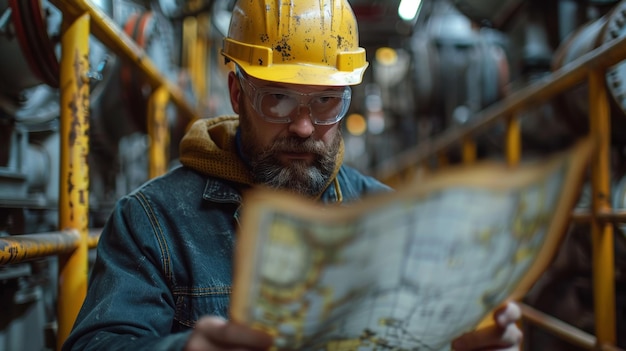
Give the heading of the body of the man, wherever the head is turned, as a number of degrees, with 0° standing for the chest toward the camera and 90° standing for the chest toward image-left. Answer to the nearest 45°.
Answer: approximately 315°

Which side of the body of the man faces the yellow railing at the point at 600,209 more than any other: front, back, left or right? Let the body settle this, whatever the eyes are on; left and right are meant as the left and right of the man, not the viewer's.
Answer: left

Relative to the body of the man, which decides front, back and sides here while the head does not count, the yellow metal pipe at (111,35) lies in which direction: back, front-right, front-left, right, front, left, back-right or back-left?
back

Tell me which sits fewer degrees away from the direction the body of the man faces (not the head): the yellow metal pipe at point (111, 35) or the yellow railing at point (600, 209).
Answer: the yellow railing

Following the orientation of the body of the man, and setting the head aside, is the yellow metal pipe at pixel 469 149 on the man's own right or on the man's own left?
on the man's own left

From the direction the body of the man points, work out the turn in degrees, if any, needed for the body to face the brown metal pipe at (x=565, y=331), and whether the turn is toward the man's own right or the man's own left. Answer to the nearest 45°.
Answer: approximately 90° to the man's own left

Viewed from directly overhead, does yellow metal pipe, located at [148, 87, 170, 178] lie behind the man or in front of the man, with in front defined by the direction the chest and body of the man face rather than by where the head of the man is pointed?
behind

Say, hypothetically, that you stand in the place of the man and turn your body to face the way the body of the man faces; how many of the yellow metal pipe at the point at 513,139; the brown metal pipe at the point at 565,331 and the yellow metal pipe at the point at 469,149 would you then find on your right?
0

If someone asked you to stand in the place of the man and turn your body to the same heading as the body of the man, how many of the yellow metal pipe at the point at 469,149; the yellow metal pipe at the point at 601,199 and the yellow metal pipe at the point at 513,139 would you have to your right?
0

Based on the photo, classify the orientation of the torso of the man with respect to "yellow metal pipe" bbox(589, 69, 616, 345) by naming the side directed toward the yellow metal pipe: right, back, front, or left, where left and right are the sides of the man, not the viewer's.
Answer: left

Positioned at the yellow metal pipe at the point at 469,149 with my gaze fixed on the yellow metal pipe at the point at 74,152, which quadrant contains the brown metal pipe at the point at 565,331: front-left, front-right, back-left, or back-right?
front-left
